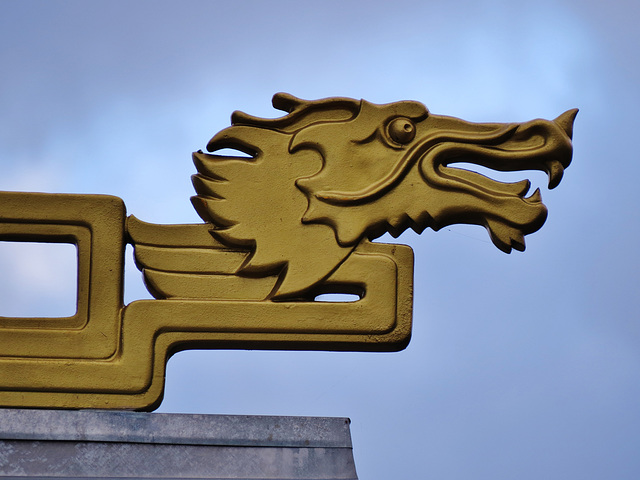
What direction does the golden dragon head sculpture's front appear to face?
to the viewer's right
